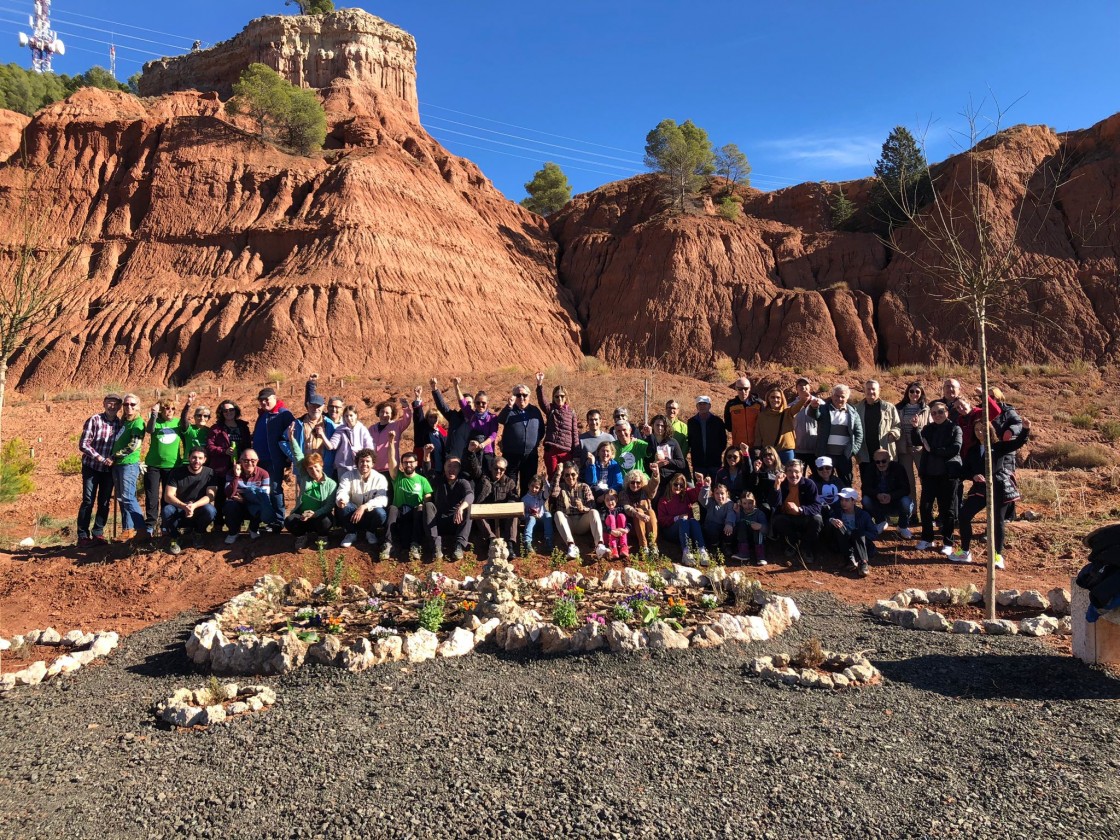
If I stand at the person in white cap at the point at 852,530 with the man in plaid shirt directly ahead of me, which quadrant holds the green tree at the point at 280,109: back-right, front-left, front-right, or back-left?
front-right

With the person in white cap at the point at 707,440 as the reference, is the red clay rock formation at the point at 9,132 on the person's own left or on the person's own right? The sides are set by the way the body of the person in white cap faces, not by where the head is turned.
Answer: on the person's own right

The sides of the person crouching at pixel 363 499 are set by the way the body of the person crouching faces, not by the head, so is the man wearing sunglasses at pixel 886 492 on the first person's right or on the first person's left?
on the first person's left

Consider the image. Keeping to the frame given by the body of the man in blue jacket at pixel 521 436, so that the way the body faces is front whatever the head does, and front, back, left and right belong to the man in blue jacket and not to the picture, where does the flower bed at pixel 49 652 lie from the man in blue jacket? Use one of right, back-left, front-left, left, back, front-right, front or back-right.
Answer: front-right

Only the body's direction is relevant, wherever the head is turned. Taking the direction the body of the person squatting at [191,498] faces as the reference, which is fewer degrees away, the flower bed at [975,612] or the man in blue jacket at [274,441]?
the flower bed

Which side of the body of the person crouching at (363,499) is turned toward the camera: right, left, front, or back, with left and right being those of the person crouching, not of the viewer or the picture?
front

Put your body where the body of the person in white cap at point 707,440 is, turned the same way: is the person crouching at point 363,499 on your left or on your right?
on your right

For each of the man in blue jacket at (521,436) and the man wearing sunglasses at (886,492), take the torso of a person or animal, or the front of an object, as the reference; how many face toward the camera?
2

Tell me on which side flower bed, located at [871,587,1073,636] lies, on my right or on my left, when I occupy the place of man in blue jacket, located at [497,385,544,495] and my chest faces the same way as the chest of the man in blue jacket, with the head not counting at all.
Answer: on my left

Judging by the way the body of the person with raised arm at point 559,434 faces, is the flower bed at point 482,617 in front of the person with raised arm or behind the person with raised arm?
in front

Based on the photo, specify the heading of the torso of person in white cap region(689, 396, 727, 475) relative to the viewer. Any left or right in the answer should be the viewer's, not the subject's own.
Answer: facing the viewer

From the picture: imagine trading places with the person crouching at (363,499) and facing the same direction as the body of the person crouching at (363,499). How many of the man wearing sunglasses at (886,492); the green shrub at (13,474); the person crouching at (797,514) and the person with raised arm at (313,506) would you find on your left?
2
